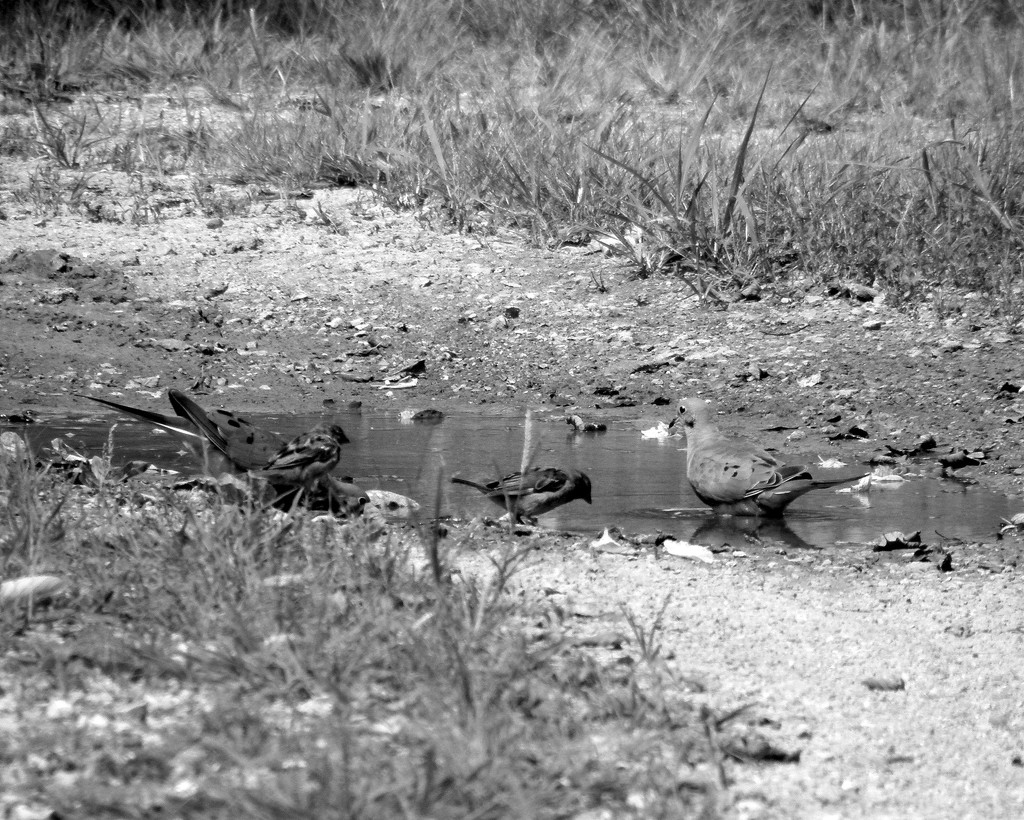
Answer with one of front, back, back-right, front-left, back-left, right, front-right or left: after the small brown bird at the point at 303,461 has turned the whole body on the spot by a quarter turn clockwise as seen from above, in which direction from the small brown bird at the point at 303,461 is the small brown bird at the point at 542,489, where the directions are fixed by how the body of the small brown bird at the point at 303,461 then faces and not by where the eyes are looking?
left

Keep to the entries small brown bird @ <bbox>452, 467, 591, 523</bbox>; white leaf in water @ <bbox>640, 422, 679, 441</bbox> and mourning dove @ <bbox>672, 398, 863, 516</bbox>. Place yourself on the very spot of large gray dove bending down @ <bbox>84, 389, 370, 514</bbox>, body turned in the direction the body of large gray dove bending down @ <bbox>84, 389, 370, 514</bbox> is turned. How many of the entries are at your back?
0

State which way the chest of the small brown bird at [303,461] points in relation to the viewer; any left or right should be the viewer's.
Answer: facing to the right of the viewer

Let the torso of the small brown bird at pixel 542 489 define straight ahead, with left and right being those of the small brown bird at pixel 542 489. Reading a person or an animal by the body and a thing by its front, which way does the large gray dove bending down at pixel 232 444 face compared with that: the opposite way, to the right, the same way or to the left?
the same way

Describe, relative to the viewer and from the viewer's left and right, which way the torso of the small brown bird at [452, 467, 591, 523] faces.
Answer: facing to the right of the viewer

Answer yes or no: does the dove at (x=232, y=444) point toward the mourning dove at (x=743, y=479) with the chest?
yes

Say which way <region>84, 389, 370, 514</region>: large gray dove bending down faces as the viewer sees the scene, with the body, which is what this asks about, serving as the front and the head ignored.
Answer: to the viewer's right

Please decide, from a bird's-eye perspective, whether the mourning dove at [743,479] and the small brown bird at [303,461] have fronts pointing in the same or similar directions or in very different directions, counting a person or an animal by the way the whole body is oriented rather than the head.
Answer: very different directions

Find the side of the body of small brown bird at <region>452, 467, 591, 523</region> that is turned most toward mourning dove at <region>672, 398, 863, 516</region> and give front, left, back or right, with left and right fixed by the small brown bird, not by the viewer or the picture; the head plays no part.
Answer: front

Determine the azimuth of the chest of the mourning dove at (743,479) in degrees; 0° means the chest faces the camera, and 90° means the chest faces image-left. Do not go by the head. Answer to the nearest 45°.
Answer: approximately 90°

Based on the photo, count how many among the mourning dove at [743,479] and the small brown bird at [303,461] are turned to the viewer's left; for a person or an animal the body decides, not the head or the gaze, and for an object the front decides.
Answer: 1

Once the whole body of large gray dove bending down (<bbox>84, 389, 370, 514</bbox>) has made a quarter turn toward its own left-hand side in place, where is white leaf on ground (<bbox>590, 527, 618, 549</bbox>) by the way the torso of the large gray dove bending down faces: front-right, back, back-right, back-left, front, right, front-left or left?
back-right

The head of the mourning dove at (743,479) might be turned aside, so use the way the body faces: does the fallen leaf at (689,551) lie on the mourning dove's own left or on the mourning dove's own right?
on the mourning dove's own left

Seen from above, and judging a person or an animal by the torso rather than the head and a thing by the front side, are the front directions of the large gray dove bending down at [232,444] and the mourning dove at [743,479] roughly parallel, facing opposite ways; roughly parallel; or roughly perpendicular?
roughly parallel, facing opposite ways
